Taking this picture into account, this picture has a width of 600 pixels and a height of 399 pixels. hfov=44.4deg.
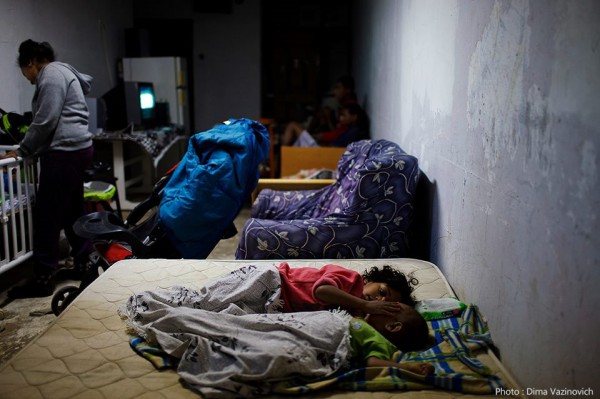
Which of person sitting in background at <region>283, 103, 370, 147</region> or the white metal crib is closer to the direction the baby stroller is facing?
the white metal crib

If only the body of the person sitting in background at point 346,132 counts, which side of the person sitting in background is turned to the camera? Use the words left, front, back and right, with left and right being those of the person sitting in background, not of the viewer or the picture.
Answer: left

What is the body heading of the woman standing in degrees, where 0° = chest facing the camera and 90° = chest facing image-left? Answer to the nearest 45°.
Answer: approximately 90°

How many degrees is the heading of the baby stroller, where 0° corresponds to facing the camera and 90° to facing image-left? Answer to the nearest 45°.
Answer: approximately 45°

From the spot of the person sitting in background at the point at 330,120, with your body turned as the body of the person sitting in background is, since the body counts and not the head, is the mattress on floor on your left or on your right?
on your left
